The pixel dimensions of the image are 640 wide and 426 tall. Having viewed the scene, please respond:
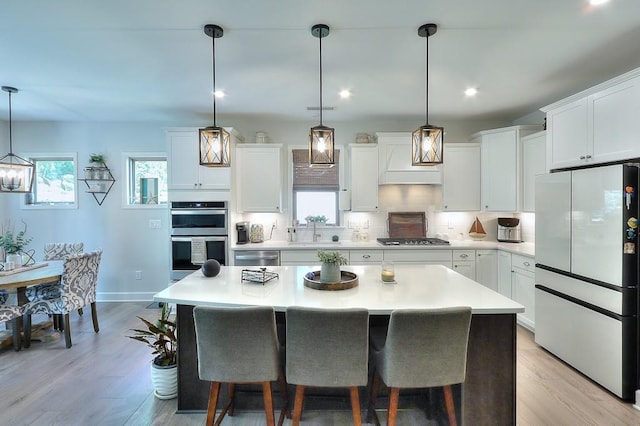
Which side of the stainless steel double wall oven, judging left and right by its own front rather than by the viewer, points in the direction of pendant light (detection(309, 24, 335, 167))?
front

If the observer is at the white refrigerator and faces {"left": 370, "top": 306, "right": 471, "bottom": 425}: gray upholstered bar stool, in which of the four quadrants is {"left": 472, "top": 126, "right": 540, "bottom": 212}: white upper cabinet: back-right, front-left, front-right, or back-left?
back-right

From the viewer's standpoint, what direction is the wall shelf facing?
toward the camera

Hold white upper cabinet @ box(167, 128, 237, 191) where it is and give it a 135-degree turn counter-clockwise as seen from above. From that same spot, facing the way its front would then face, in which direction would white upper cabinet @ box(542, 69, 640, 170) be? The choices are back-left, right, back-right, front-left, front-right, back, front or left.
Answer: right

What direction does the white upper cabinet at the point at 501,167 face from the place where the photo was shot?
facing the viewer and to the left of the viewer

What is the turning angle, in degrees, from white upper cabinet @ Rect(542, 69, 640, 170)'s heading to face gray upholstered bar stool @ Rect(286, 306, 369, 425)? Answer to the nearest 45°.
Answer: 0° — it already faces it

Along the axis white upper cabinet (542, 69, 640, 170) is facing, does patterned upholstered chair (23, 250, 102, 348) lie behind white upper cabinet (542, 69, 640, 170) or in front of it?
in front

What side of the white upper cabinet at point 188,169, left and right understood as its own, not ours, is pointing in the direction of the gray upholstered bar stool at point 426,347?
front

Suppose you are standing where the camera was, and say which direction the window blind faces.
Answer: facing the viewer

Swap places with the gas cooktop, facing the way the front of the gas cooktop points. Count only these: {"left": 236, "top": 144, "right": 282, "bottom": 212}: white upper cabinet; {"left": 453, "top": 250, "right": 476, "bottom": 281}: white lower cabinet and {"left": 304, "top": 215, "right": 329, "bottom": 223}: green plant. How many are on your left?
1

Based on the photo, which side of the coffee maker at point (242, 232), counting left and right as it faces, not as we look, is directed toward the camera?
front

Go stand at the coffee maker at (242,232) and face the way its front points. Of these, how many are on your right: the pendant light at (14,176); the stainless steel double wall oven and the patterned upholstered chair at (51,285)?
3

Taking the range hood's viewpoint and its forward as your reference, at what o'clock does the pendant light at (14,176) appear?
The pendant light is roughly at 2 o'clock from the range hood.
